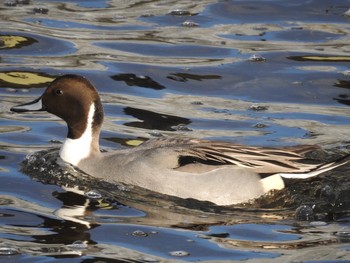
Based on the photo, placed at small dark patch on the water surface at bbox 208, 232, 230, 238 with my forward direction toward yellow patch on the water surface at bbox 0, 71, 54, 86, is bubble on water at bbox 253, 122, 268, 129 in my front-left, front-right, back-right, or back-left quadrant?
front-right

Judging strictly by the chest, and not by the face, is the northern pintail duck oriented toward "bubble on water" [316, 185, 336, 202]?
no

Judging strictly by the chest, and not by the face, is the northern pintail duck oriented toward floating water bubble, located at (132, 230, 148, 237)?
no

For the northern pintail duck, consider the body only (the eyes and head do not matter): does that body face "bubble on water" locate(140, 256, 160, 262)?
no

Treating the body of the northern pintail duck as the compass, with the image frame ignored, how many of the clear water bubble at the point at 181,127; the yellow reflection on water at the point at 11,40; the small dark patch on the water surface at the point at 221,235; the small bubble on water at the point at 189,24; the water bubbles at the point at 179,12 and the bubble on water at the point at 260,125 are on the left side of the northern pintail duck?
1

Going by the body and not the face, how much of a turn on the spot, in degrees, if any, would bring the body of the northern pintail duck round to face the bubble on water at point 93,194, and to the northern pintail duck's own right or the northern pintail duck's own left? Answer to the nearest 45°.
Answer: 0° — it already faces it

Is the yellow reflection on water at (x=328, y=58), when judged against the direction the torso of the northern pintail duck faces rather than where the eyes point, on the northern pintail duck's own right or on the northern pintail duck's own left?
on the northern pintail duck's own right

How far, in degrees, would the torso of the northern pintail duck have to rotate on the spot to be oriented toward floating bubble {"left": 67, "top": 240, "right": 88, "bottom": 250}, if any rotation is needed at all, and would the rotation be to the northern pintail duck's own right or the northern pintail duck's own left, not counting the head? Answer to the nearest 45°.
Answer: approximately 45° to the northern pintail duck's own left

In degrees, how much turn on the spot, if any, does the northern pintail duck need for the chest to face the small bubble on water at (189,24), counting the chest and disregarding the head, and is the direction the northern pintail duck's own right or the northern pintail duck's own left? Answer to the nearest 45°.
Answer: approximately 90° to the northern pintail duck's own right

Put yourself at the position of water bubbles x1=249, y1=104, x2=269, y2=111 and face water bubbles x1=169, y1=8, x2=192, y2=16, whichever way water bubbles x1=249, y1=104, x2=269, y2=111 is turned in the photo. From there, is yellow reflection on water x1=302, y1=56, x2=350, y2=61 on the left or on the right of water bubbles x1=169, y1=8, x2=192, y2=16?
right

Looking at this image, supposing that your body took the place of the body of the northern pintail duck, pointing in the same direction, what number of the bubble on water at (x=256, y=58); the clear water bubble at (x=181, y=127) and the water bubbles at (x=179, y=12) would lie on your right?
3

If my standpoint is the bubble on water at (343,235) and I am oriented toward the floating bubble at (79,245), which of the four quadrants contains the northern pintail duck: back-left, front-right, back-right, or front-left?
front-right

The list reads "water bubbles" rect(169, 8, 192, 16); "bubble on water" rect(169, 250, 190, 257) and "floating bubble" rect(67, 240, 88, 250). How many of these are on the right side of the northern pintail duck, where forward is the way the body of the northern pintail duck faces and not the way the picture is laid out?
1

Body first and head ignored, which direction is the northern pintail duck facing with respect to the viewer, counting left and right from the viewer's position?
facing to the left of the viewer

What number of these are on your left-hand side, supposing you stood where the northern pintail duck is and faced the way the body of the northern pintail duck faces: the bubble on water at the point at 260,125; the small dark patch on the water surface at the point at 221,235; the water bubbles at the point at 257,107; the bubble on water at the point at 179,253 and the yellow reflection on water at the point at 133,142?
2

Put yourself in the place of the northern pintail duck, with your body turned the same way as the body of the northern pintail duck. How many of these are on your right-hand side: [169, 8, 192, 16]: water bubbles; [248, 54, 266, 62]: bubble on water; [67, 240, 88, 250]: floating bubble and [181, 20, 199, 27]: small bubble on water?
3

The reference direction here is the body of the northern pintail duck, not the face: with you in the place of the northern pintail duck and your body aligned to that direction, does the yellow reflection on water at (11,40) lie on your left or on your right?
on your right

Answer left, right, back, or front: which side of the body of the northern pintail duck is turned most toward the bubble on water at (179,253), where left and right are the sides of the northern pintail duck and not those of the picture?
left

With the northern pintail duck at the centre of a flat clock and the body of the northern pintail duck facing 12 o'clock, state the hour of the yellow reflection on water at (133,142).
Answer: The yellow reflection on water is roughly at 2 o'clock from the northern pintail duck.
